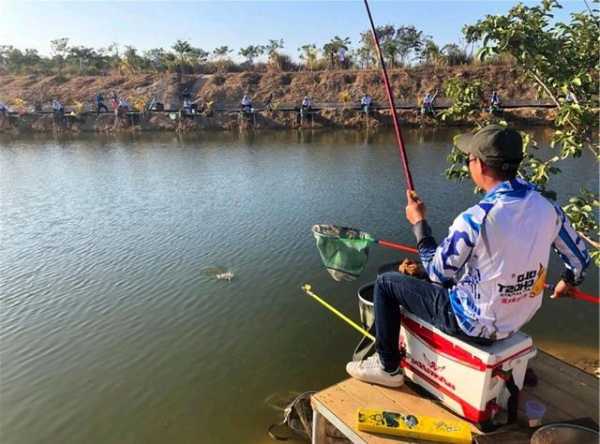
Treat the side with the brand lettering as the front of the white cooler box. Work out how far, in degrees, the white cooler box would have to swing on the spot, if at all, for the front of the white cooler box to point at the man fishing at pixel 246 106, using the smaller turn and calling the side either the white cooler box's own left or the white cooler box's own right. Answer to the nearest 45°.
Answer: approximately 90° to the white cooler box's own right

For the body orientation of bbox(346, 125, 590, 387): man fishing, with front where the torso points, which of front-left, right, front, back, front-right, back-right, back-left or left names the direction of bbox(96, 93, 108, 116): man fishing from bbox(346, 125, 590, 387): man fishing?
front

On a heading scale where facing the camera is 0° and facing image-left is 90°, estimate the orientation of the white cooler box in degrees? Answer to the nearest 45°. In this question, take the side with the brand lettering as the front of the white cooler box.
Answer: approximately 45°

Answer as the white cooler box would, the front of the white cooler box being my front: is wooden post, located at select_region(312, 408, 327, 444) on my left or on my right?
on my right

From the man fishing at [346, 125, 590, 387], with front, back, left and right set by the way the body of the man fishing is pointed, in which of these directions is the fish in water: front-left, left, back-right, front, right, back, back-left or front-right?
front

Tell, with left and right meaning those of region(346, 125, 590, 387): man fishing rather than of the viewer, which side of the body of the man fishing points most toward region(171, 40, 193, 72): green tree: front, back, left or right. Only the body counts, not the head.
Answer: front

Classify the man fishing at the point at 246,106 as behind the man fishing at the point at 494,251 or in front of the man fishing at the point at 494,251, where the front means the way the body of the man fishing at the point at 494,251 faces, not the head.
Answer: in front

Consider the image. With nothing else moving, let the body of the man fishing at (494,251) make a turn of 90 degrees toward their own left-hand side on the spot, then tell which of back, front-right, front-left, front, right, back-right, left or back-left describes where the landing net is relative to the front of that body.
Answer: right

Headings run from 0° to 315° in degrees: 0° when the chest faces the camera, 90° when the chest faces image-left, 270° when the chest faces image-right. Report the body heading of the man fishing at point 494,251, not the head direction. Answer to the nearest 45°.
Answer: approximately 135°

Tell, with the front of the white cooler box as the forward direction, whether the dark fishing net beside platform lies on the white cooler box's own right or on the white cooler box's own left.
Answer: on the white cooler box's own right

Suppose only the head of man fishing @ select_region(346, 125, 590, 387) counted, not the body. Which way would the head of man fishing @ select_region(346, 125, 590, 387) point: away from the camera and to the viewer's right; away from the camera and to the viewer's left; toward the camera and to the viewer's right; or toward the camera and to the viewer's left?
away from the camera and to the viewer's left

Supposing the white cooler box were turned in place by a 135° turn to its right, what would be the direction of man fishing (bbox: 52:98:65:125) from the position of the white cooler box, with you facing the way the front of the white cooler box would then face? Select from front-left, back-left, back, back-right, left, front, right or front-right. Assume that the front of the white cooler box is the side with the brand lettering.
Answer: front-left

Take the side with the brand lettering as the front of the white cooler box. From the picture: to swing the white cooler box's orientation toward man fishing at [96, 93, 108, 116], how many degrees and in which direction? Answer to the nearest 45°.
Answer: approximately 90° to its right
